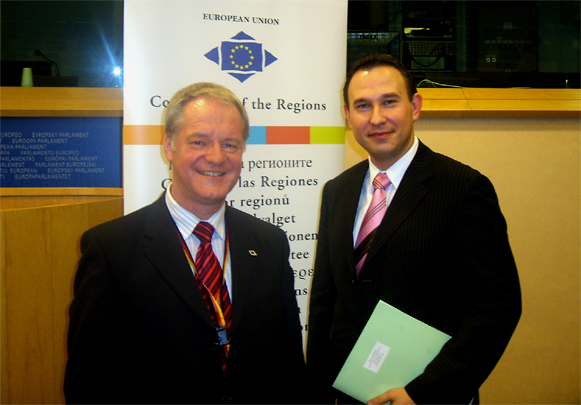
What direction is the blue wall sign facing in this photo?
toward the camera

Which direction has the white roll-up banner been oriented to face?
toward the camera

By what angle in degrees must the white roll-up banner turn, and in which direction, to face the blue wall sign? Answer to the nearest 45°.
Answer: approximately 135° to its right

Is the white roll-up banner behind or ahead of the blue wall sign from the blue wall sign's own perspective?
ahead

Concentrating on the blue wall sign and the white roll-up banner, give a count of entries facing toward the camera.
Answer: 2
